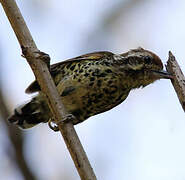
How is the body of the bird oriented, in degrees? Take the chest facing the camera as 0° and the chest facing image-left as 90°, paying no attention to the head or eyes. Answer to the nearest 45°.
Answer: approximately 270°

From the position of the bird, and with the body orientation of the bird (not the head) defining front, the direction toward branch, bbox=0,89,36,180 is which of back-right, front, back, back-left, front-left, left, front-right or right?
back-left
